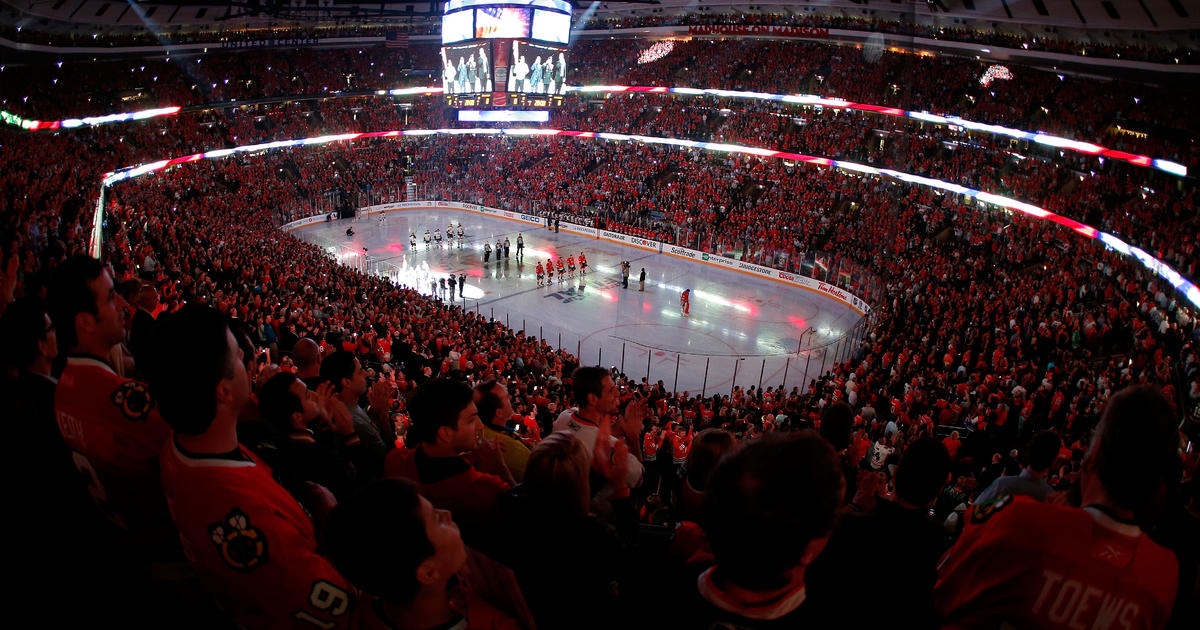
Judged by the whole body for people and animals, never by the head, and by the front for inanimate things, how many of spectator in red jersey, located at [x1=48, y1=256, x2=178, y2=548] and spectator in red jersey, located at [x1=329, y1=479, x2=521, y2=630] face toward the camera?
0

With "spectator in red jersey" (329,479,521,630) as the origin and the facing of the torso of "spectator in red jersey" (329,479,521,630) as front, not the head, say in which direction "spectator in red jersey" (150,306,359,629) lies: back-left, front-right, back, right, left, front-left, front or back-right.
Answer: left

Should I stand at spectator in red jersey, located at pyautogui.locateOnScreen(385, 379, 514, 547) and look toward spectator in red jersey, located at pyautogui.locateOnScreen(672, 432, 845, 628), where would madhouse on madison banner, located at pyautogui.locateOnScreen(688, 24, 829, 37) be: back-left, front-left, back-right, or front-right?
back-left

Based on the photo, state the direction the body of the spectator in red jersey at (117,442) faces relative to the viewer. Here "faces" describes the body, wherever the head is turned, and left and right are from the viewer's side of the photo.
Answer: facing away from the viewer and to the right of the viewer

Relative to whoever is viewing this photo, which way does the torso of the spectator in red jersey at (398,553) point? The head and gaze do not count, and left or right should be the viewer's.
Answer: facing away from the viewer and to the right of the viewer

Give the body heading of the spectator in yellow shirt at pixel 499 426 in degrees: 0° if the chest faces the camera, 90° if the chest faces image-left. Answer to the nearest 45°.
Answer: approximately 270°

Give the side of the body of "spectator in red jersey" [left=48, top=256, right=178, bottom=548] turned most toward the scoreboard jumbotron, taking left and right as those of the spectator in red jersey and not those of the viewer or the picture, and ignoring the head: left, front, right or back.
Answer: front

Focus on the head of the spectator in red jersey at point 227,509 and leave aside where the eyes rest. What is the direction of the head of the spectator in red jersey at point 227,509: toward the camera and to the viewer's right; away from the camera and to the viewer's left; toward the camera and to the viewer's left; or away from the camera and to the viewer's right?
away from the camera and to the viewer's right

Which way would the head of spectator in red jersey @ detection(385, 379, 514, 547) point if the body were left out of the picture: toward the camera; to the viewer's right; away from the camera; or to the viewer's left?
to the viewer's right

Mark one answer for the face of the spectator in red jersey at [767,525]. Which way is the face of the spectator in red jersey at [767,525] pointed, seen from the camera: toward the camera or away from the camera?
away from the camera
